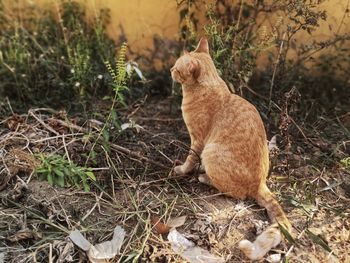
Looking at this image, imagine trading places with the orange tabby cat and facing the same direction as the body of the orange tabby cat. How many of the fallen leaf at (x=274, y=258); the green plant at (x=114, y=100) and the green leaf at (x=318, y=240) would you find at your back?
2

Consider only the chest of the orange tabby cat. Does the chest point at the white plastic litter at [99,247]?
no

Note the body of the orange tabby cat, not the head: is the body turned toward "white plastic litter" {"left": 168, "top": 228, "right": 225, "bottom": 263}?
no

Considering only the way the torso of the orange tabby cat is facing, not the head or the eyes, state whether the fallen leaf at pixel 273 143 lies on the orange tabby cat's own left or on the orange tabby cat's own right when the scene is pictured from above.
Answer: on the orange tabby cat's own right

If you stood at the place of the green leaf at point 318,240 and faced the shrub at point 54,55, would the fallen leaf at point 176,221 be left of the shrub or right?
left

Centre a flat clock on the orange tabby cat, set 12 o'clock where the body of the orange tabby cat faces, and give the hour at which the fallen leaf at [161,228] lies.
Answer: The fallen leaf is roughly at 9 o'clock from the orange tabby cat.

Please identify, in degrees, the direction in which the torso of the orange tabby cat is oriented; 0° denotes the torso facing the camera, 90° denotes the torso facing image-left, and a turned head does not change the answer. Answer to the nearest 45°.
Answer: approximately 135°

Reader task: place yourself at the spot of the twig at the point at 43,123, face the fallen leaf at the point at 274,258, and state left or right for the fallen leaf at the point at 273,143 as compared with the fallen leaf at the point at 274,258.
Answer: left

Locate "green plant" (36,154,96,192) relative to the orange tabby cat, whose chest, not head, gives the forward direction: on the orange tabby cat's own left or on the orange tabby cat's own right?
on the orange tabby cat's own left

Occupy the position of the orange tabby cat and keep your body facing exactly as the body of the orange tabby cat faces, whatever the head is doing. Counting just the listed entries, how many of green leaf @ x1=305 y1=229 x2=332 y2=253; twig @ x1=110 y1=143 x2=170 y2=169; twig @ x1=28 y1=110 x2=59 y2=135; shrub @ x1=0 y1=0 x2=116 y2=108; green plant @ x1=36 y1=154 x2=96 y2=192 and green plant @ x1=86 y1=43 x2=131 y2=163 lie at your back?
1

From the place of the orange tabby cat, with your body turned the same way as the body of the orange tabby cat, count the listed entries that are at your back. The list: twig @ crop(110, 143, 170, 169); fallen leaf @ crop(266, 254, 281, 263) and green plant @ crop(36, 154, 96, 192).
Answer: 1

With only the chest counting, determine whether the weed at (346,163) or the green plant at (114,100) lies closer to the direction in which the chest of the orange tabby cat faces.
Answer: the green plant

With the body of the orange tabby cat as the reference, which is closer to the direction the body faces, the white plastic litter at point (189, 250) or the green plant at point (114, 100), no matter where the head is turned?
the green plant

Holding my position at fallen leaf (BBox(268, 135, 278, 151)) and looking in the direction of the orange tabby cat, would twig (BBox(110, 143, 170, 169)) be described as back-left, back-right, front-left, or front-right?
front-right

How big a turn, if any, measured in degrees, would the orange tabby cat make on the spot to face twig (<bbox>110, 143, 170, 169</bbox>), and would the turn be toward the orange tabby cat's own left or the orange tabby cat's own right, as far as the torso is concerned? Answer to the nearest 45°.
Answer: approximately 45° to the orange tabby cat's own left

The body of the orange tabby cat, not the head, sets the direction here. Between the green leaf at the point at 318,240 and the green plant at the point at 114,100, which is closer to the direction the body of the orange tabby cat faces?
the green plant

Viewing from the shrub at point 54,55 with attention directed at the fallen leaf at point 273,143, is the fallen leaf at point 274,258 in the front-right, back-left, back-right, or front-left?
front-right

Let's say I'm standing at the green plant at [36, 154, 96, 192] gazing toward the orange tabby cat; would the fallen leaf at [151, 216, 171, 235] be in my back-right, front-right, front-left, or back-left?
front-right

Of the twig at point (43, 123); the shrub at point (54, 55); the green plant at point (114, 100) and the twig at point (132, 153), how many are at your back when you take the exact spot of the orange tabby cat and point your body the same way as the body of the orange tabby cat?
0

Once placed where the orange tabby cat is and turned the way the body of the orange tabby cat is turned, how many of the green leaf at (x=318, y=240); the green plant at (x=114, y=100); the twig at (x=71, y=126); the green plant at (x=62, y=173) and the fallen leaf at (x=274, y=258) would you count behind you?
2
